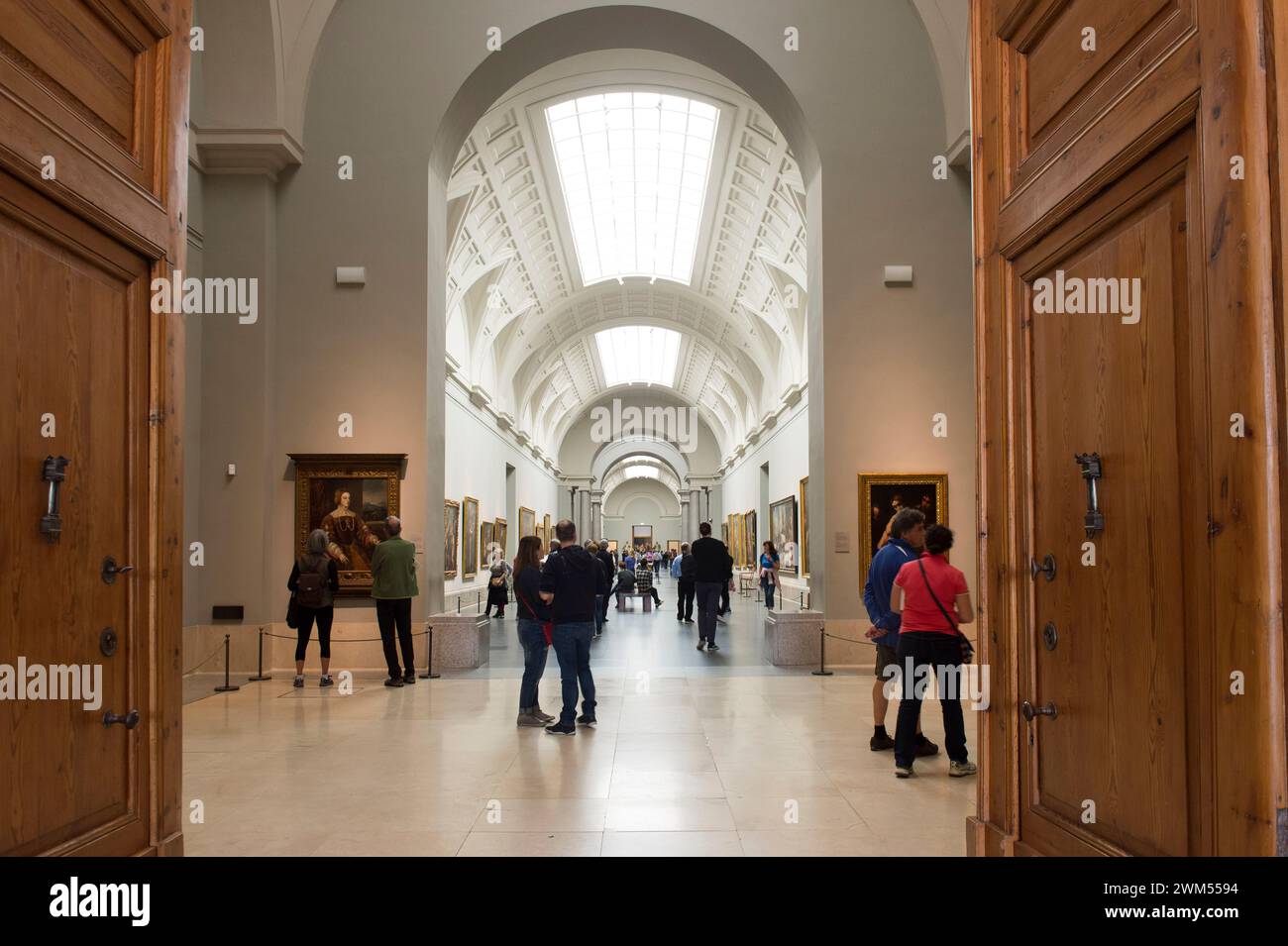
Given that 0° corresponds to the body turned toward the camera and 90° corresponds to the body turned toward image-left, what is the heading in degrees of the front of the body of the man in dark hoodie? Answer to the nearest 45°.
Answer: approximately 135°

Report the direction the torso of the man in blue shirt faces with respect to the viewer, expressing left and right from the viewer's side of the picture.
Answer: facing to the right of the viewer

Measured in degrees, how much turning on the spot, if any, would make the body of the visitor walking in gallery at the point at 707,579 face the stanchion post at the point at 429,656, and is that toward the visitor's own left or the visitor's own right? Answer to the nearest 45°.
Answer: approximately 135° to the visitor's own left

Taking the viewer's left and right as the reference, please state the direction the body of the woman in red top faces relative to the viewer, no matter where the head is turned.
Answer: facing away from the viewer

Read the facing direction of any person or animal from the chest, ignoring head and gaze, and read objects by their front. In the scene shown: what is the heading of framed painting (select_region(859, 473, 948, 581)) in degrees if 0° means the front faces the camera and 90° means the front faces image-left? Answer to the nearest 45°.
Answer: approximately 0°

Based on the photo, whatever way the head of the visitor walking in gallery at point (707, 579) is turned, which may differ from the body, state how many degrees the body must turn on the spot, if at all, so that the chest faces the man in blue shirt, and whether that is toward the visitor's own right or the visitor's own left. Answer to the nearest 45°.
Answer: approximately 180°

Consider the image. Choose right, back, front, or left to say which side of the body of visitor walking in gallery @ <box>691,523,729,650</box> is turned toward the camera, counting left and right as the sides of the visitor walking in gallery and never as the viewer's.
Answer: back

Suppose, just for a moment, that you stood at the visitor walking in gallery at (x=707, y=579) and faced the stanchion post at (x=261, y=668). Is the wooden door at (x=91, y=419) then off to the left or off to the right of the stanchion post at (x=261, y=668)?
left

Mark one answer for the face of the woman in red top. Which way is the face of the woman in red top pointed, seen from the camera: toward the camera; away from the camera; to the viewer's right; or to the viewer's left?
away from the camera

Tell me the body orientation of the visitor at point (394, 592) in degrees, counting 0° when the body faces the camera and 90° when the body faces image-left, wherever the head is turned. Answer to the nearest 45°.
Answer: approximately 180°
